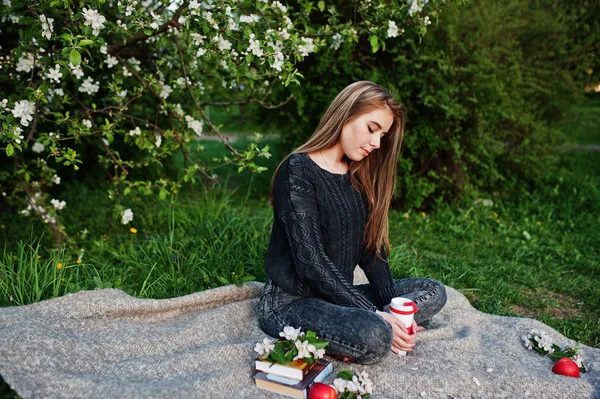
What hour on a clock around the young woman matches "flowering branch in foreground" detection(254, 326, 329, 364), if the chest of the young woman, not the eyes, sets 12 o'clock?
The flowering branch in foreground is roughly at 2 o'clock from the young woman.

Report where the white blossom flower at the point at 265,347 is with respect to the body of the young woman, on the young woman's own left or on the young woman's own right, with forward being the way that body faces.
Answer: on the young woman's own right

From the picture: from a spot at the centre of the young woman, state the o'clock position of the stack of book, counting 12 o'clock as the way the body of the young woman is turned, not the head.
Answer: The stack of book is roughly at 2 o'clock from the young woman.

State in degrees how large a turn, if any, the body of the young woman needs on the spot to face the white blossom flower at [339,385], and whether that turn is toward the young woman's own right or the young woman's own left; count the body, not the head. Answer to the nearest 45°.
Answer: approximately 45° to the young woman's own right

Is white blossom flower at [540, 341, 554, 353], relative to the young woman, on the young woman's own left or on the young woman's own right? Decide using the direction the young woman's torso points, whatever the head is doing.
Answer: on the young woman's own left

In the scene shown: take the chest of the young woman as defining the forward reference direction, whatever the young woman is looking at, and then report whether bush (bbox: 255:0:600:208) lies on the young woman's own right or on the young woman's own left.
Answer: on the young woman's own left

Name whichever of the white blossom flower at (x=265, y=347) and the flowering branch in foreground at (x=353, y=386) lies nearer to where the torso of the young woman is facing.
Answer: the flowering branch in foreground

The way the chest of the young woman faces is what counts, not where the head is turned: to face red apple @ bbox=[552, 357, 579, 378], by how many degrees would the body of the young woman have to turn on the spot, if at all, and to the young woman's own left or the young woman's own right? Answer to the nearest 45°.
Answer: approximately 45° to the young woman's own left

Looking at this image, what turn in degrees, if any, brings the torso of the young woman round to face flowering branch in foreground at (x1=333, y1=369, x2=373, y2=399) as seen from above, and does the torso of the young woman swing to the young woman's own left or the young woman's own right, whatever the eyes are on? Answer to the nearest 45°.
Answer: approximately 45° to the young woman's own right

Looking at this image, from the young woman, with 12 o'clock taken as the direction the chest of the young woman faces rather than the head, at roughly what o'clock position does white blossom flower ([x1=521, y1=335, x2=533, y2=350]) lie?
The white blossom flower is roughly at 10 o'clock from the young woman.

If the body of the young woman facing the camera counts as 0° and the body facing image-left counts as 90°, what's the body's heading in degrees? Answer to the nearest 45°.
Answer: approximately 315°
